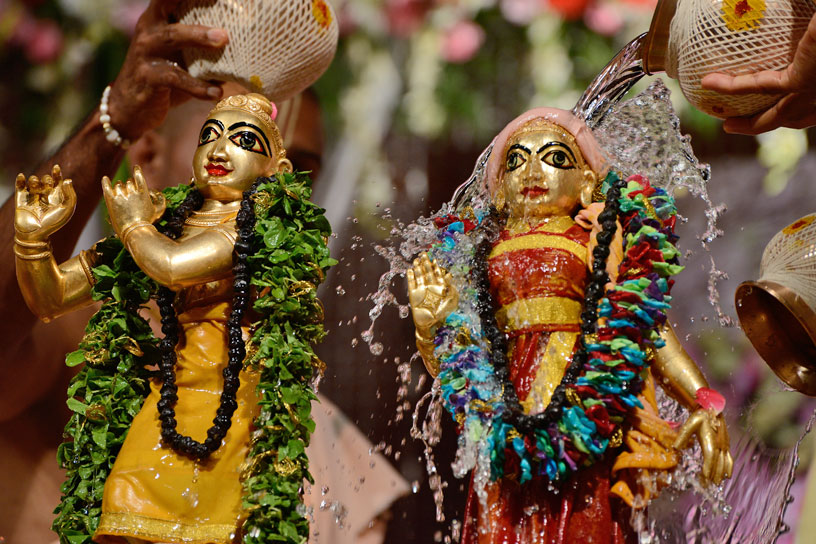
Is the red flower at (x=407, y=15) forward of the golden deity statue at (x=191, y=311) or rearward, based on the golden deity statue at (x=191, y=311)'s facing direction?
rearward

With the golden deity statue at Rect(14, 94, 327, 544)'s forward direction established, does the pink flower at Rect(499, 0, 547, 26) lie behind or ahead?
behind

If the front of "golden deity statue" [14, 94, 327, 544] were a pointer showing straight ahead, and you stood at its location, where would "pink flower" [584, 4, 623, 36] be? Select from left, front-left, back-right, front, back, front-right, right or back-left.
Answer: back

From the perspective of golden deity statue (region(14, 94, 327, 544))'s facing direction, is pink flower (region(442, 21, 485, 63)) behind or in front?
behind

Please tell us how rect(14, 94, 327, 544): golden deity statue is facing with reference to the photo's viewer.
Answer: facing the viewer and to the left of the viewer

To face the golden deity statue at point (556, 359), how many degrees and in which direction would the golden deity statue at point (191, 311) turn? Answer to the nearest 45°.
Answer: approximately 135° to its left
